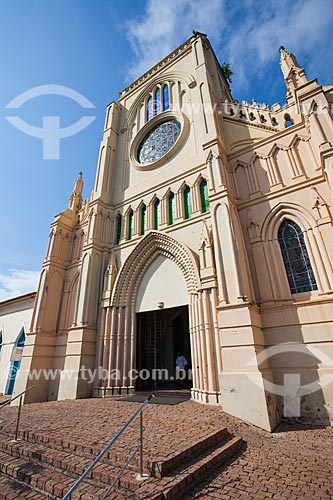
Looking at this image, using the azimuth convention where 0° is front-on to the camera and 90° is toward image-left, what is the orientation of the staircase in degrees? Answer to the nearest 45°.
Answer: approximately 45°

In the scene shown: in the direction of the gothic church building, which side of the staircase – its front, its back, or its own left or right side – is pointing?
back

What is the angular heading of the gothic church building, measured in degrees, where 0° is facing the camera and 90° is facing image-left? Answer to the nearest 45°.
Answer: approximately 45°
